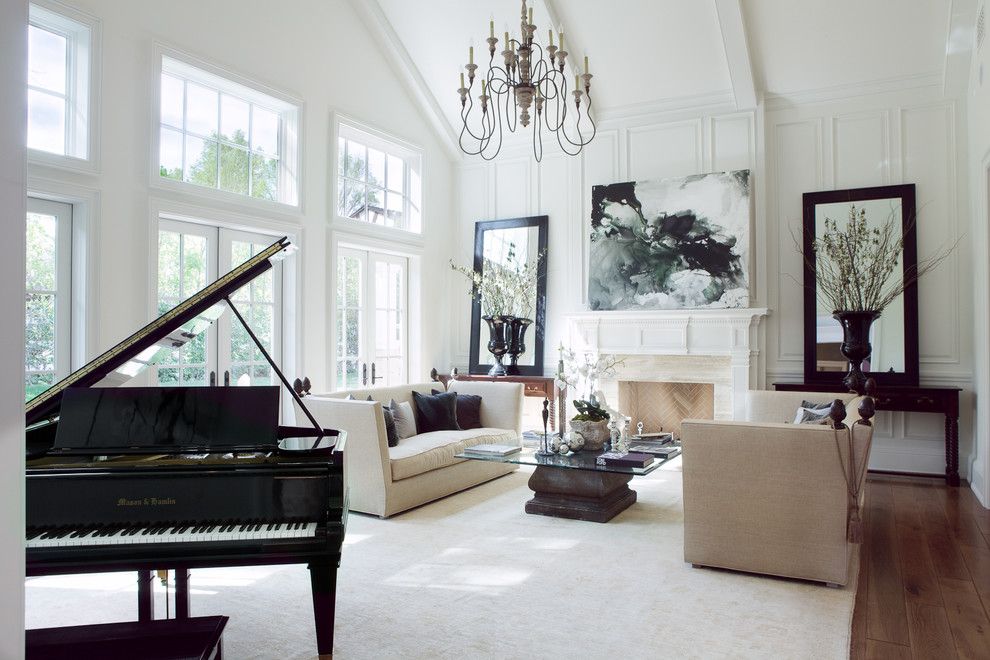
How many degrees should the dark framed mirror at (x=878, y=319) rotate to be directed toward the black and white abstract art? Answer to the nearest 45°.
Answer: approximately 90° to its right

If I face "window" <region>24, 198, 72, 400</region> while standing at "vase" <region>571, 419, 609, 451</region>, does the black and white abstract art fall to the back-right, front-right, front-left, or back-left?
back-right

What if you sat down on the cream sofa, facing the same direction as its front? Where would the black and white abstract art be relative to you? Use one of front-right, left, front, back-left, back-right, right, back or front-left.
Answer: left

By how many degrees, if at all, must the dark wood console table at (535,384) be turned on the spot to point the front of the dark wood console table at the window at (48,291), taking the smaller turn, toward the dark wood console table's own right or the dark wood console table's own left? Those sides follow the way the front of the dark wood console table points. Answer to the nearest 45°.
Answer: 0° — it already faces it

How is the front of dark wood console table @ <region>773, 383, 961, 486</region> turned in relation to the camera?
facing the viewer

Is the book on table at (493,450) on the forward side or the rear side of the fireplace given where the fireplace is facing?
on the forward side

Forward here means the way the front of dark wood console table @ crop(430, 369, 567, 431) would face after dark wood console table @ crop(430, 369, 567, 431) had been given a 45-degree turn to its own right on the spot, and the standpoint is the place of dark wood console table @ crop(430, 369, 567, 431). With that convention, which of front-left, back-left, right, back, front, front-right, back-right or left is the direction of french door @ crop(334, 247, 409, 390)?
front

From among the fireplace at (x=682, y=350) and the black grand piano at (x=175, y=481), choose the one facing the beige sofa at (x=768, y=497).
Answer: the fireplace

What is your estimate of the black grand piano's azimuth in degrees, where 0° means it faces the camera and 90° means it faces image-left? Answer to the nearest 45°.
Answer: approximately 0°

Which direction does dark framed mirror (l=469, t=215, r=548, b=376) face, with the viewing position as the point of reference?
facing the viewer and to the left of the viewer

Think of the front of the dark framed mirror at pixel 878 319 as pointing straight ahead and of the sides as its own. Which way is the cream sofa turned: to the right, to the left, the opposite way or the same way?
to the left

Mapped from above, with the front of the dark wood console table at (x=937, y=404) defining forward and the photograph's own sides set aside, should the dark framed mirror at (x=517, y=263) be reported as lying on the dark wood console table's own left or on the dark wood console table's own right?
on the dark wood console table's own right

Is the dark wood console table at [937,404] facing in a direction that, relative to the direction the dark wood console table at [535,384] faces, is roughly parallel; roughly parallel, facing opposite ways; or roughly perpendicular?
roughly parallel

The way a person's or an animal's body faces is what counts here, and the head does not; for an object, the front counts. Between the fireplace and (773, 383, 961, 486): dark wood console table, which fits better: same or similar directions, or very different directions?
same or similar directions

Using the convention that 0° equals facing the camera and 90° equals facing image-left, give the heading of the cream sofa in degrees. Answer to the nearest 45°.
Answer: approximately 315°

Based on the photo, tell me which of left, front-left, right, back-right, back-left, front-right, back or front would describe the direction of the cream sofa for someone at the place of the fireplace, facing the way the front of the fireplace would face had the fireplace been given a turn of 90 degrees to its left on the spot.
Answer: back-right
